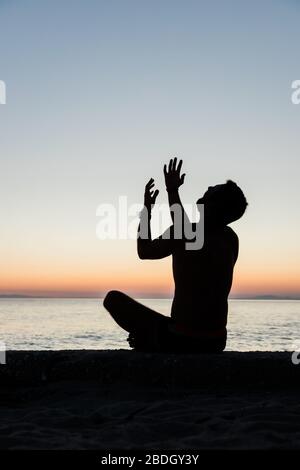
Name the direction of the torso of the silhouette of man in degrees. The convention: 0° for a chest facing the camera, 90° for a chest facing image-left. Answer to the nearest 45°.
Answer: approximately 90°
